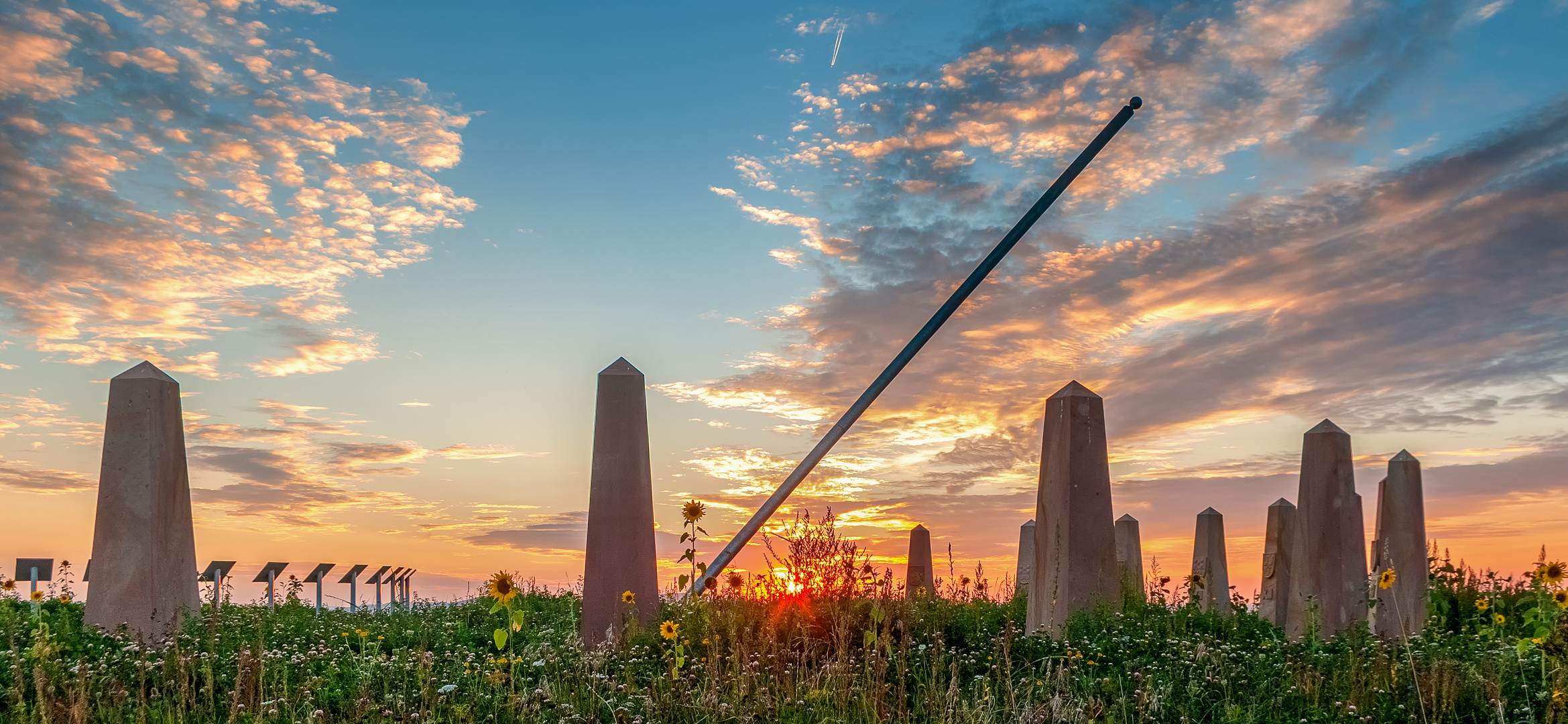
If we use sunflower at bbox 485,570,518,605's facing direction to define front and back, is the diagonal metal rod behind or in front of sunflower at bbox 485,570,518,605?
behind

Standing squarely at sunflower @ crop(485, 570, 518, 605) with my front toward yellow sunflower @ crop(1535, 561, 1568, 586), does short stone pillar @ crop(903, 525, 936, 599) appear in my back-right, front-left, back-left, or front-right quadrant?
front-left

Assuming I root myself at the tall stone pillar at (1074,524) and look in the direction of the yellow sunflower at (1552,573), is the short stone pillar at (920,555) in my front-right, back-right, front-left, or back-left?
back-left

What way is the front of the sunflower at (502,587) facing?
toward the camera

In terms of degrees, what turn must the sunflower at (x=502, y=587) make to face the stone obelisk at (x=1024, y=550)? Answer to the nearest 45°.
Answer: approximately 135° to its left

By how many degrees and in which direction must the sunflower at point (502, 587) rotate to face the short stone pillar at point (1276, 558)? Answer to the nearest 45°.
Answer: approximately 135° to its left
